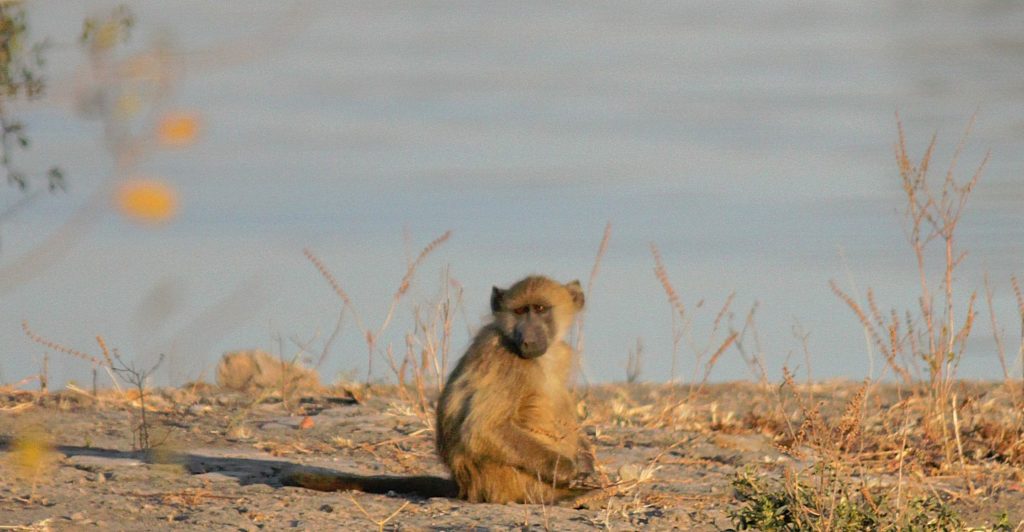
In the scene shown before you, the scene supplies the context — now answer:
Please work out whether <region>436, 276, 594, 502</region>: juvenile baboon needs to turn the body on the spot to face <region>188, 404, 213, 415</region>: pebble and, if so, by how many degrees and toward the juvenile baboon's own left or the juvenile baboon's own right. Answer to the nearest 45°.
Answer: approximately 180°

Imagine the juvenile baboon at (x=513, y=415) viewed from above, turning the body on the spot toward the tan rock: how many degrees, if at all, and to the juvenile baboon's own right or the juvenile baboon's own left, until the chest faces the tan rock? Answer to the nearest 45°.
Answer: approximately 180°

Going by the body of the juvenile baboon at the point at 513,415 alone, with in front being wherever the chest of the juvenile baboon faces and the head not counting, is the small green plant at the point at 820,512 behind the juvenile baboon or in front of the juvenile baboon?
in front

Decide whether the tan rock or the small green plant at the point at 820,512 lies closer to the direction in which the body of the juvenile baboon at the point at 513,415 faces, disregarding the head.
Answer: the small green plant

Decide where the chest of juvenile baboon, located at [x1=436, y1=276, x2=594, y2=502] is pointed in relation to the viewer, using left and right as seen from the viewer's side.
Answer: facing the viewer and to the right of the viewer

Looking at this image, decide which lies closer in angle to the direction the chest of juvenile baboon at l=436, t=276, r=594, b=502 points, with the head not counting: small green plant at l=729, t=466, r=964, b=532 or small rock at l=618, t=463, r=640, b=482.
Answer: the small green plant

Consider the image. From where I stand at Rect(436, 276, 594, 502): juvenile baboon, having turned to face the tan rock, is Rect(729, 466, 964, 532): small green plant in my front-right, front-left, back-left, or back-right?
back-right

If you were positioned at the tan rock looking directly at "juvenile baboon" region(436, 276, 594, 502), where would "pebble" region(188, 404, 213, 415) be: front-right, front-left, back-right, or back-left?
front-right

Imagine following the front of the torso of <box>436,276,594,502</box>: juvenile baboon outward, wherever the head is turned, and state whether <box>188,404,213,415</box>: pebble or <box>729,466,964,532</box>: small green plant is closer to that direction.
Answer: the small green plant
